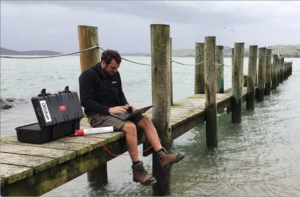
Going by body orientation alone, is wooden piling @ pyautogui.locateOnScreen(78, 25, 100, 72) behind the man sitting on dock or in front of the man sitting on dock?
behind

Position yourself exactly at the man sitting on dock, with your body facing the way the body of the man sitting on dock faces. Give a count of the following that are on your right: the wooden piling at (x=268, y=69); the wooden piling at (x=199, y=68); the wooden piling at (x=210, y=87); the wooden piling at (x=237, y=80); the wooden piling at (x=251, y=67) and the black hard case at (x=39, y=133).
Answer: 1

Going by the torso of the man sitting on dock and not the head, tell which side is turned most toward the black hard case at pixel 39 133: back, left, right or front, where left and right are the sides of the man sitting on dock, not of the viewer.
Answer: right

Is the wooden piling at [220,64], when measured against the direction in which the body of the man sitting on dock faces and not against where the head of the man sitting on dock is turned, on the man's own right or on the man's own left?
on the man's own left

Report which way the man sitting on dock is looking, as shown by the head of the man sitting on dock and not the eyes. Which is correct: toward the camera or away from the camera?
toward the camera

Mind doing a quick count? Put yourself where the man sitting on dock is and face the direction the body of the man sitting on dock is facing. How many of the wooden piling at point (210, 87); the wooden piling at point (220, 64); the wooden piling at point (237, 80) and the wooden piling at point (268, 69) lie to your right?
0

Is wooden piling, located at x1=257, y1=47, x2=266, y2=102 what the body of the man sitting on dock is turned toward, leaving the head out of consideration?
no

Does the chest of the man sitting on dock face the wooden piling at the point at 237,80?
no

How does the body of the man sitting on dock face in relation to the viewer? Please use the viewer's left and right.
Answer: facing the viewer and to the right of the viewer

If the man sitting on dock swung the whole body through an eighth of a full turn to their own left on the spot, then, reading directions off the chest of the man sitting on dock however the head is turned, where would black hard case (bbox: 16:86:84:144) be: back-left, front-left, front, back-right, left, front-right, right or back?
back-right

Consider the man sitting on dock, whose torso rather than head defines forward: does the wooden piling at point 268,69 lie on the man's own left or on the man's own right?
on the man's own left

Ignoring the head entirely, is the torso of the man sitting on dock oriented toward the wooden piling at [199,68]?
no

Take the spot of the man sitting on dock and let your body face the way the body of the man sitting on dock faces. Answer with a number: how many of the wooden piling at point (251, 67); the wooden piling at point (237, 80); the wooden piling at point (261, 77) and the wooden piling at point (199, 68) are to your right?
0

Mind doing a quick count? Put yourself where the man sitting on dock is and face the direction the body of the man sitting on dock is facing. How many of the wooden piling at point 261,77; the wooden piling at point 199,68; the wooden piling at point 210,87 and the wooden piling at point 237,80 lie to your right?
0
